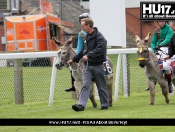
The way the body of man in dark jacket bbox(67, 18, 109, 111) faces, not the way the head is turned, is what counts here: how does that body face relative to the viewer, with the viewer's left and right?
facing the viewer and to the left of the viewer

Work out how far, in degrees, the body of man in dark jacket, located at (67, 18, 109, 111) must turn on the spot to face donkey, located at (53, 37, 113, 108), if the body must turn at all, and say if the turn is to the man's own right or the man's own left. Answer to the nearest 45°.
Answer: approximately 90° to the man's own right

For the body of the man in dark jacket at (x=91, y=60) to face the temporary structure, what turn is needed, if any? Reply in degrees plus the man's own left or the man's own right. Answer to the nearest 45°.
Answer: approximately 135° to the man's own right

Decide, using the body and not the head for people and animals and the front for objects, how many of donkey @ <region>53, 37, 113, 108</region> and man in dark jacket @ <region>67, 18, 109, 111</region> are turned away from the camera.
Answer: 0

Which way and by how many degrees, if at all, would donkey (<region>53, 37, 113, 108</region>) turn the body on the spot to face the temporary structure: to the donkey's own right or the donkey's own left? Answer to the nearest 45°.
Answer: approximately 135° to the donkey's own right

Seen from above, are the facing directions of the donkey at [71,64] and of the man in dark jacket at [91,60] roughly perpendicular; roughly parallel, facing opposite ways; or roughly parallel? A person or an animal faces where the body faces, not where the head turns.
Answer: roughly parallel

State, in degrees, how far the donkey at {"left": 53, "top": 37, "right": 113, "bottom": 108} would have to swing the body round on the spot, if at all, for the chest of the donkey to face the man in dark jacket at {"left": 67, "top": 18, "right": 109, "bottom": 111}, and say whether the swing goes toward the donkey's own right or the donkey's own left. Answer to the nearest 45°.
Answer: approximately 90° to the donkey's own left

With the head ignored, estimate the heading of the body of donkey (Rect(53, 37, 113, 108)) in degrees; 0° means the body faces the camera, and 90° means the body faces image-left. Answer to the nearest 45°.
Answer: approximately 45°
